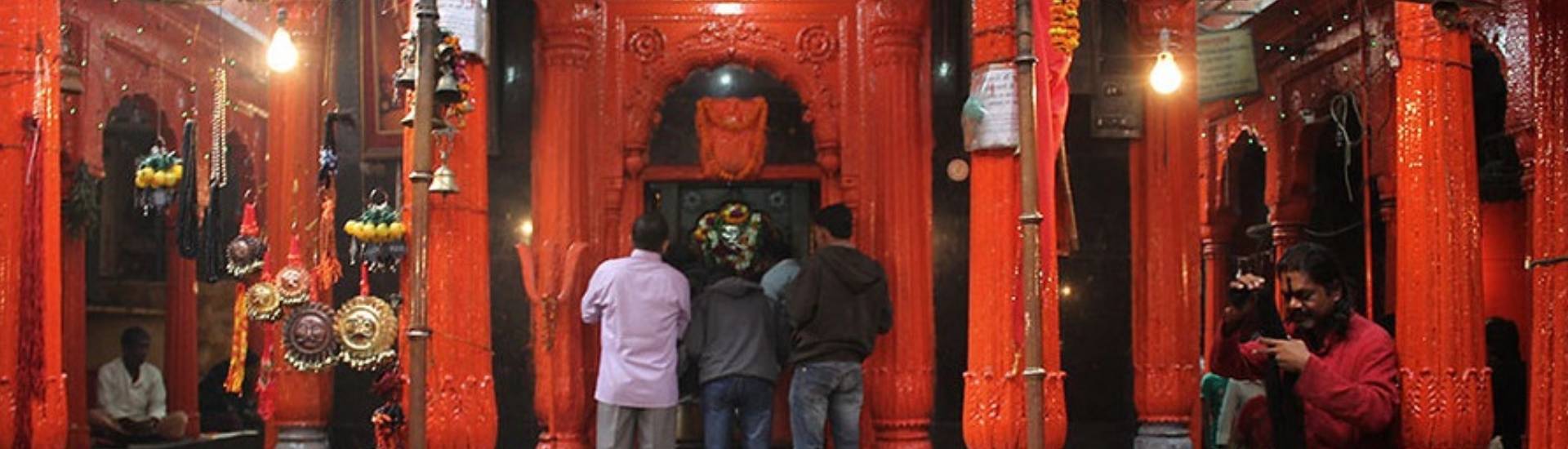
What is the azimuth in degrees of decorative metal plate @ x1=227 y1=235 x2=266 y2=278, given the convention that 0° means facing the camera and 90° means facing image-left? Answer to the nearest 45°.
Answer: approximately 0°

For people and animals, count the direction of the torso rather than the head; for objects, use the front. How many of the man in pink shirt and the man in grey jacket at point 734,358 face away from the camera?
2

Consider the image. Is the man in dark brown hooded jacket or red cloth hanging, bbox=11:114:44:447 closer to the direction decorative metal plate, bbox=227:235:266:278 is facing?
the red cloth hanging

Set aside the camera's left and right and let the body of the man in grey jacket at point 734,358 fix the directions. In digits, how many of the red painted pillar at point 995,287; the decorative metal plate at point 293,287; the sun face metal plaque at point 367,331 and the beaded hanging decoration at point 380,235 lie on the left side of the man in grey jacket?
3

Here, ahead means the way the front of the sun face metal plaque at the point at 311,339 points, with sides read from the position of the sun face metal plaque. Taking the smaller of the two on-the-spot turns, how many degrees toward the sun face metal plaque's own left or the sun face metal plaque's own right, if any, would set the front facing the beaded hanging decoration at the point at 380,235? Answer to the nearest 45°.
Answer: approximately 45° to the sun face metal plaque's own left

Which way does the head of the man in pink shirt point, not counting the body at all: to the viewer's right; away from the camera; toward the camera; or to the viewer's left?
away from the camera

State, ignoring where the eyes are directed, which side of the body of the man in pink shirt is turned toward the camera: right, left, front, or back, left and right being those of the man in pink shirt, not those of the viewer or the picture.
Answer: back
